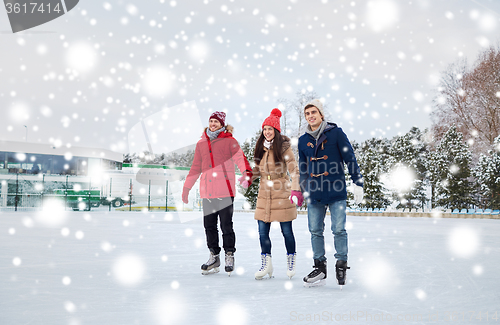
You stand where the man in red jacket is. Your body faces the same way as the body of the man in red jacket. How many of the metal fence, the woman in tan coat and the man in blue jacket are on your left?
2

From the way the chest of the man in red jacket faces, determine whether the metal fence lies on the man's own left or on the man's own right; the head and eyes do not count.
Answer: on the man's own right

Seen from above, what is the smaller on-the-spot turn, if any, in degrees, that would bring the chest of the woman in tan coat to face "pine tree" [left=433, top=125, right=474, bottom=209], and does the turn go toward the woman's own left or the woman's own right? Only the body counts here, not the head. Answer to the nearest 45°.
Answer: approximately 180°

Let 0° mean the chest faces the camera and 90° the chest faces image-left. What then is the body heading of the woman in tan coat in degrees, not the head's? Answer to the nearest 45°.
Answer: approximately 45°

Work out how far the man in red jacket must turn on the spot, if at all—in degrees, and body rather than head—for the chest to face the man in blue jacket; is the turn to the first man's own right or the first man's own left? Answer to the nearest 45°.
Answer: approximately 90° to the first man's own left
